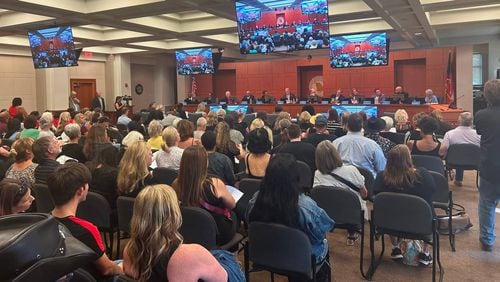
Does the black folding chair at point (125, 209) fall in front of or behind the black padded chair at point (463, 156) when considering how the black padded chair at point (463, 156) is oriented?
behind

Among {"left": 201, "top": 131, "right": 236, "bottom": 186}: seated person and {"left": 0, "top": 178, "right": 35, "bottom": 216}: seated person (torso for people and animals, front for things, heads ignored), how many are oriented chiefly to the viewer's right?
1

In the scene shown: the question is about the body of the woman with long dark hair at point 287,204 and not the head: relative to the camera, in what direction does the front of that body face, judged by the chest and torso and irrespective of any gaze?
away from the camera

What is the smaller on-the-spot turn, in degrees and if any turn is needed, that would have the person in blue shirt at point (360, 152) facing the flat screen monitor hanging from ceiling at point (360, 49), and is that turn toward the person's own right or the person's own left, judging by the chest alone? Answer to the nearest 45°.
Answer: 0° — they already face it

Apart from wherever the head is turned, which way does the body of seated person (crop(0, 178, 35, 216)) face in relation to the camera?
to the viewer's right

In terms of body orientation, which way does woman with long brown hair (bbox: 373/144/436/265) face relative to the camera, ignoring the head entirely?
away from the camera

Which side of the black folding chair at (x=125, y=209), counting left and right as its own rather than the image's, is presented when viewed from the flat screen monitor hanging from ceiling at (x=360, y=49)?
front

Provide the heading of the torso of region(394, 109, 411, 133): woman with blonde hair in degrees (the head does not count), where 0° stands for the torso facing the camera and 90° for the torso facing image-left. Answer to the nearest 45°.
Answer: approximately 180°

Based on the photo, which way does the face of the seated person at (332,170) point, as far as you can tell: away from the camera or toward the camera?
away from the camera

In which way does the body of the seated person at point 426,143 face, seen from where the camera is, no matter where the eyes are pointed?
away from the camera

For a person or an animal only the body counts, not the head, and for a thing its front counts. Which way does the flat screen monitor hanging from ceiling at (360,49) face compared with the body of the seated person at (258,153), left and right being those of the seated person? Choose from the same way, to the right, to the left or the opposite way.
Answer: the opposite way
